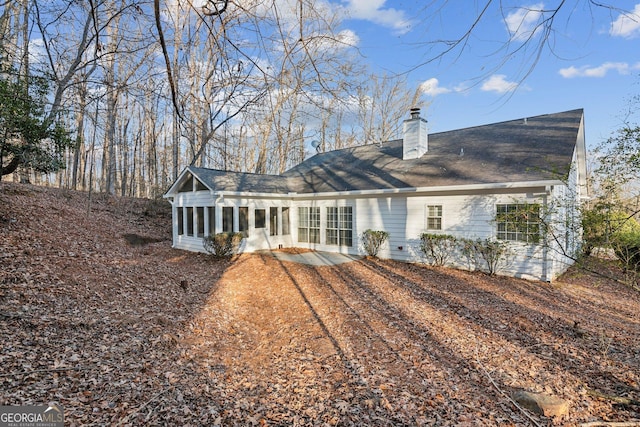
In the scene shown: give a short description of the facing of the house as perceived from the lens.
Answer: facing away from the viewer and to the right of the viewer
